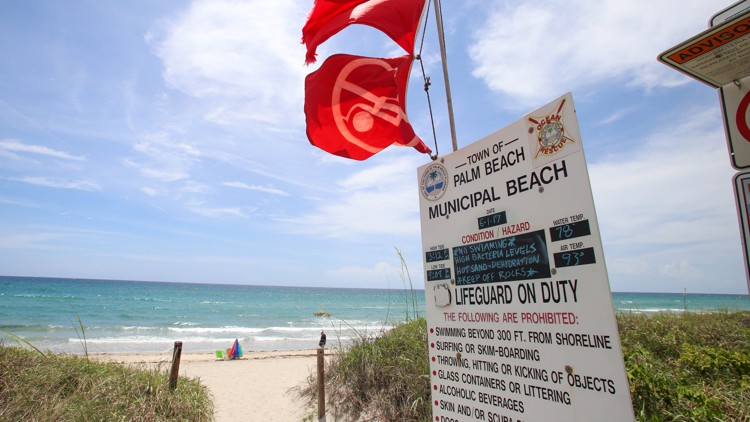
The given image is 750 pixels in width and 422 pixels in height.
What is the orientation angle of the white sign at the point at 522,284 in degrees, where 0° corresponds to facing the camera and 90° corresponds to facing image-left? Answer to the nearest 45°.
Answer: approximately 45°

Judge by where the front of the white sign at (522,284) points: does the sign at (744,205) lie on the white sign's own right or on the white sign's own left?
on the white sign's own left

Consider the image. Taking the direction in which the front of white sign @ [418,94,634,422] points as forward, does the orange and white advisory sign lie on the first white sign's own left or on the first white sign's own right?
on the first white sign's own left
